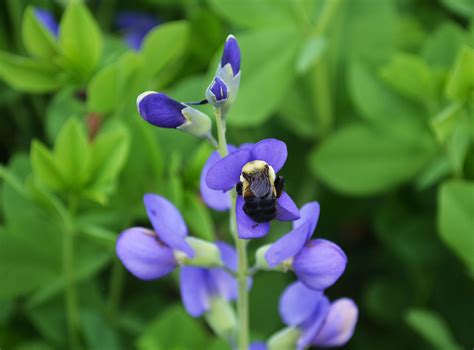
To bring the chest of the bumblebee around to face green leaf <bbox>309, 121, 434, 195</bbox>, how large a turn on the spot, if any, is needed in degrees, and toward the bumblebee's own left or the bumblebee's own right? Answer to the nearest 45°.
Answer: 0° — it already faces it

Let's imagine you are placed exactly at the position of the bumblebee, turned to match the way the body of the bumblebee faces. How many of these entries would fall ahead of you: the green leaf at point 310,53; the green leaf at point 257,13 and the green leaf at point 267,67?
3

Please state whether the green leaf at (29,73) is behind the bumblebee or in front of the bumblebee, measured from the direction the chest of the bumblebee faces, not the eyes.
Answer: in front

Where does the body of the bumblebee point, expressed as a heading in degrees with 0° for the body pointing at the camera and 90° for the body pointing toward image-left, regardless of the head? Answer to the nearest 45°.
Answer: approximately 180°

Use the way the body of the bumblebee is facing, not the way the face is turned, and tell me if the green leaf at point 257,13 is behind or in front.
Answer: in front

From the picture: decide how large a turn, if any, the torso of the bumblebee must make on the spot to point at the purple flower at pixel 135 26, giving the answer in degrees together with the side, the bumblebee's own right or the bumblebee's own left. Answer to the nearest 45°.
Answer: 0° — it already faces it

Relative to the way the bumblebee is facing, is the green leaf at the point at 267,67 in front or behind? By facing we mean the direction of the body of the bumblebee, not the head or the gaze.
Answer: in front
